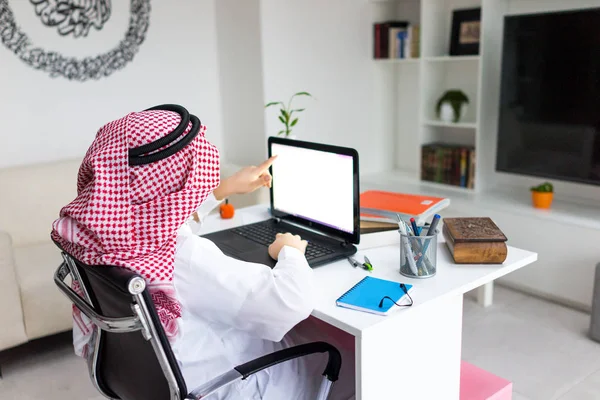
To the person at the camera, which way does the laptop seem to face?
facing the viewer and to the left of the viewer

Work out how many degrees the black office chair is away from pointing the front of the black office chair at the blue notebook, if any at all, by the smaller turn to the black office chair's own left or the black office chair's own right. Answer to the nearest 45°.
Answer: approximately 45° to the black office chair's own right

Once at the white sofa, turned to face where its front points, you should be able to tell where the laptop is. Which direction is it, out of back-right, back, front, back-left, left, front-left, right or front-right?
front

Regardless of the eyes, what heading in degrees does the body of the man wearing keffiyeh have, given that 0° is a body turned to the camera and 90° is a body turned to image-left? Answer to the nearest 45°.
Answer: approximately 225°

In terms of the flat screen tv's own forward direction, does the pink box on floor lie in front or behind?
in front

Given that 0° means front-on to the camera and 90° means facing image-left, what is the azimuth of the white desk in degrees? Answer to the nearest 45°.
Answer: approximately 45°

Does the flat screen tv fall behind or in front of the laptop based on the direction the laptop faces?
behind

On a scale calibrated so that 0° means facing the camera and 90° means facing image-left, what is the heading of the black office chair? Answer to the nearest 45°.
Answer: approximately 225°

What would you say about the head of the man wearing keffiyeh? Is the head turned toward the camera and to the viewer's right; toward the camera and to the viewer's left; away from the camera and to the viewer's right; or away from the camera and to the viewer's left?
away from the camera and to the viewer's right

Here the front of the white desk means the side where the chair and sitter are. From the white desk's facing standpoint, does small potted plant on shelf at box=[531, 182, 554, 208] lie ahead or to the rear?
to the rear
